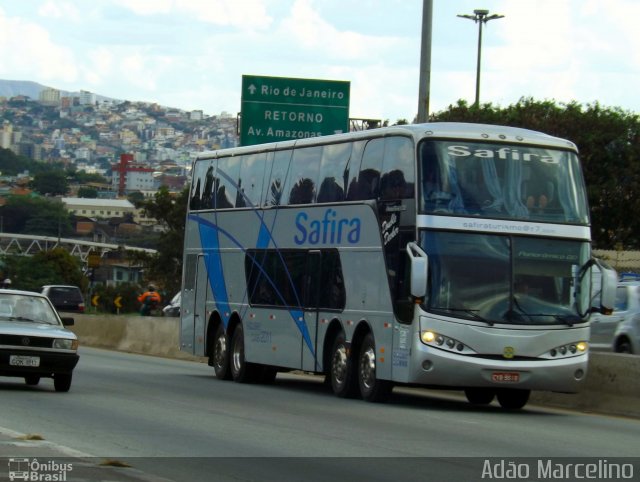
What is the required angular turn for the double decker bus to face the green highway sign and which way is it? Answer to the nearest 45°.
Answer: approximately 135° to its left

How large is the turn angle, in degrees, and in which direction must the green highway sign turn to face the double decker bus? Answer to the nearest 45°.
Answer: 0° — it already faces it

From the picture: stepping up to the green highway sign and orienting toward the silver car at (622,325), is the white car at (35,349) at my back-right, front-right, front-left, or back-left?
front-right

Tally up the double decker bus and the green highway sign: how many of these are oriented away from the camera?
0

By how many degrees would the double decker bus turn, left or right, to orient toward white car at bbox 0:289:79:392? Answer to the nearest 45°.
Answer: approximately 135° to its right

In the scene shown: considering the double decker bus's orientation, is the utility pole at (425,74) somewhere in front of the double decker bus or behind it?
behind

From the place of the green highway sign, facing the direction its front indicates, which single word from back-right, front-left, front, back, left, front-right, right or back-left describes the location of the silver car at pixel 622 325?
front-left

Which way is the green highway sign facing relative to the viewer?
toward the camera

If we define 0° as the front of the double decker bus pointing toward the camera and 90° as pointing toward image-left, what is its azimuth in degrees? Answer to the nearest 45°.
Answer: approximately 315°

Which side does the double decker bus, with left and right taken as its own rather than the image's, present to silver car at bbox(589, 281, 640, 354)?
left
